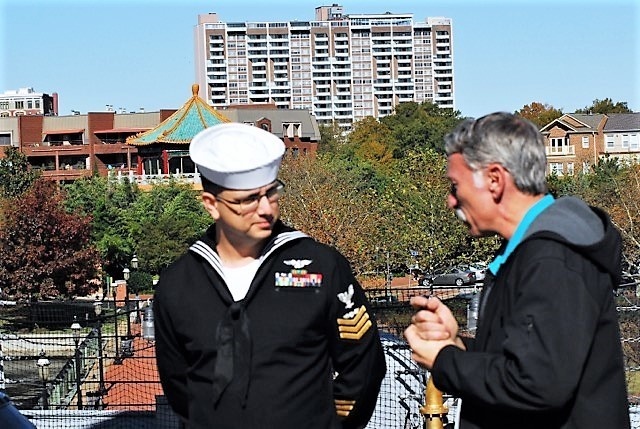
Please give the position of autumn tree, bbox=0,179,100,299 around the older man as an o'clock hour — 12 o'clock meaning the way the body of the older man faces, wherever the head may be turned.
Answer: The autumn tree is roughly at 2 o'clock from the older man.

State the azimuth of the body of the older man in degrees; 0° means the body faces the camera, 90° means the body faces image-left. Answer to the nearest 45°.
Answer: approximately 90°

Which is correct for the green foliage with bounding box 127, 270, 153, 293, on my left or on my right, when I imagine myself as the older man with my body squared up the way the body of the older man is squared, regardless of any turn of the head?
on my right

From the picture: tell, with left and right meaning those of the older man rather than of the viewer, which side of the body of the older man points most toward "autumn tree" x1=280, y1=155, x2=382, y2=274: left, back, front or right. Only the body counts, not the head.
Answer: right

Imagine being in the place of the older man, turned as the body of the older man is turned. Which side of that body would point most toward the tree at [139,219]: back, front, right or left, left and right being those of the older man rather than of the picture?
right

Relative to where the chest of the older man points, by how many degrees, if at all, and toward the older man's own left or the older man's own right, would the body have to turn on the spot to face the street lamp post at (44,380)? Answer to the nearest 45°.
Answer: approximately 45° to the older man's own right

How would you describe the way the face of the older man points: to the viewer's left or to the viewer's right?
to the viewer's left

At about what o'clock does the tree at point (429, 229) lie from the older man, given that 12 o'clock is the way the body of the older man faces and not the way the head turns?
The tree is roughly at 3 o'clock from the older man.
